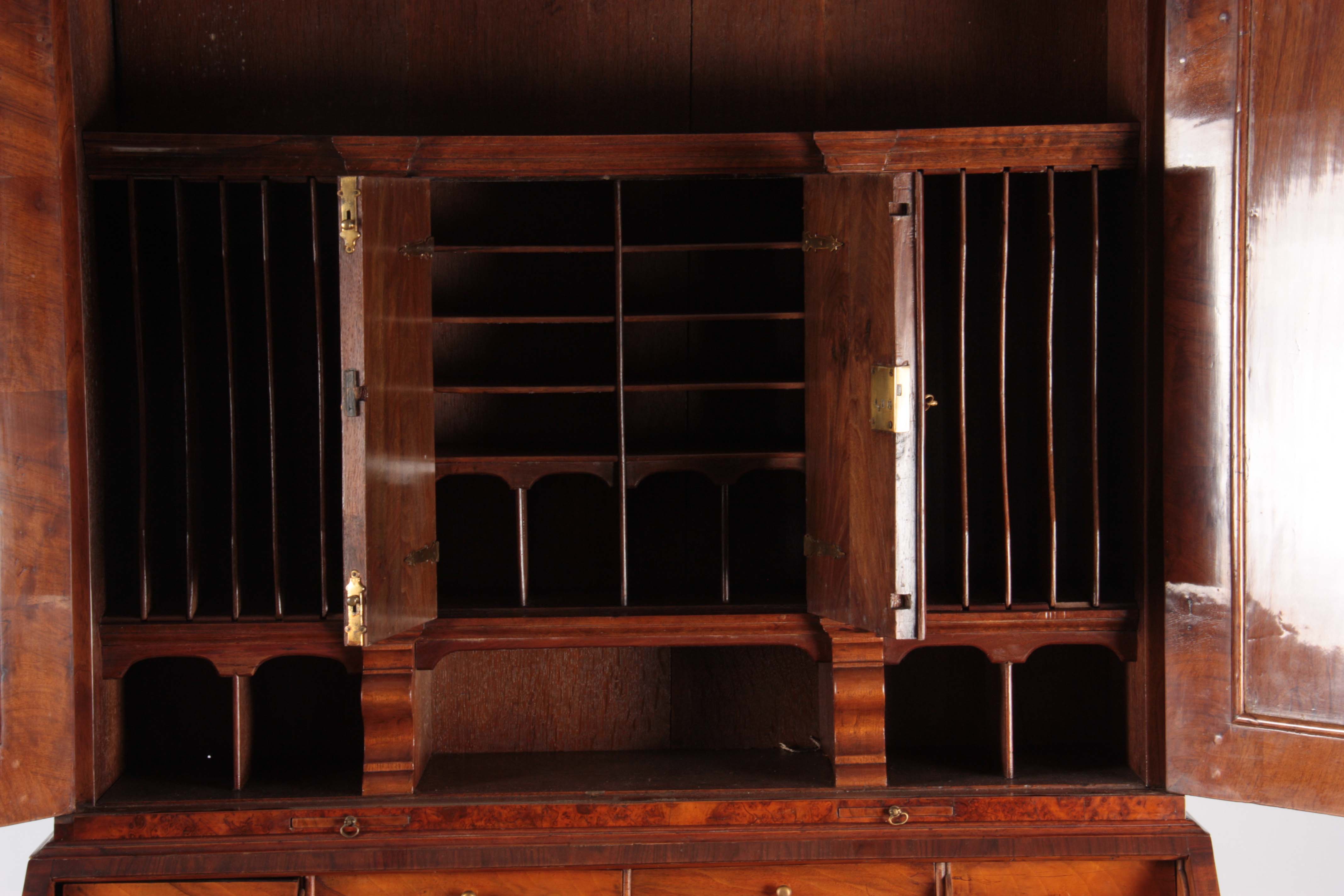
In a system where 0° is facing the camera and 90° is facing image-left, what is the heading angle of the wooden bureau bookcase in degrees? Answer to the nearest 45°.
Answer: approximately 0°
